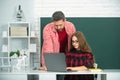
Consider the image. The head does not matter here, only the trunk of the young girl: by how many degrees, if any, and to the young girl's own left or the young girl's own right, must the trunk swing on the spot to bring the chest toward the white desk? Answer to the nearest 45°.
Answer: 0° — they already face it

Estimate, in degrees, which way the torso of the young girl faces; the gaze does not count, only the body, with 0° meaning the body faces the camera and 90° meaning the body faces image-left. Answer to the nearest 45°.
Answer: approximately 45°

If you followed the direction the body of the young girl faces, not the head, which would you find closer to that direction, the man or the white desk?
the white desk

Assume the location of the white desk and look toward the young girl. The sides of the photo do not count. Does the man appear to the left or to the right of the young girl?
left

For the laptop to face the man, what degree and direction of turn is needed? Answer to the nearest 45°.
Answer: approximately 45° to its left

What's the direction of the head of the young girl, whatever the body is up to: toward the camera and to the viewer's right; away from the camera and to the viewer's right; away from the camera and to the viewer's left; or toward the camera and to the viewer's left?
toward the camera and to the viewer's left

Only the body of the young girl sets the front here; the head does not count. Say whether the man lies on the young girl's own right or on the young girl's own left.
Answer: on the young girl's own right

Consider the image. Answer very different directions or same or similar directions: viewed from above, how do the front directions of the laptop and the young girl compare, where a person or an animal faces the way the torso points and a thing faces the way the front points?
very different directions

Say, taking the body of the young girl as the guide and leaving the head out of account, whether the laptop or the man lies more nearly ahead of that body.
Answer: the laptop

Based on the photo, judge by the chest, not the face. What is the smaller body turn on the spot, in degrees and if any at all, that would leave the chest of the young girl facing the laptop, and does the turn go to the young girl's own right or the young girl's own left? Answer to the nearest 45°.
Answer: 0° — they already face it

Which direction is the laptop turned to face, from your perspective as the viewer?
facing away from the viewer and to the right of the viewer
